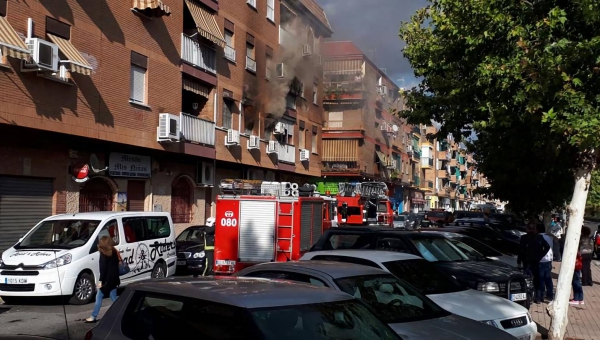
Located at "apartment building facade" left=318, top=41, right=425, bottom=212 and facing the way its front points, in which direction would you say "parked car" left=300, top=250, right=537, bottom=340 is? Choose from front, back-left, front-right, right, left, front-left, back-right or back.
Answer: front-right

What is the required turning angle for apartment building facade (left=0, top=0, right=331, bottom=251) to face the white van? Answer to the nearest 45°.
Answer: approximately 45° to its right

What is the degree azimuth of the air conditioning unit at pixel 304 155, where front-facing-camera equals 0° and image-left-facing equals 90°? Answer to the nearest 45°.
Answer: approximately 315°

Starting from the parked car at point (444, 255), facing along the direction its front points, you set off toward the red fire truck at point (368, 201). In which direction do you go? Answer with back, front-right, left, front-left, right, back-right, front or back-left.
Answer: back-left

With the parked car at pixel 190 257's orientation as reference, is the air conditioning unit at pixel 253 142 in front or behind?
behind

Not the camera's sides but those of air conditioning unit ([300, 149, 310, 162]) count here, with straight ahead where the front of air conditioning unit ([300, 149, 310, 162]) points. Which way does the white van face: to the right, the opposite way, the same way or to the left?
to the right

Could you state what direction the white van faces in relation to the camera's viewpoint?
facing the viewer and to the left of the viewer

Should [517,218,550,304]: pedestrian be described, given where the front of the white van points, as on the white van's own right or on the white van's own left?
on the white van's own left

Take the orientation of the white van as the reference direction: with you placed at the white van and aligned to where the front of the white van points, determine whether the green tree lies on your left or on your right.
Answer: on your left
